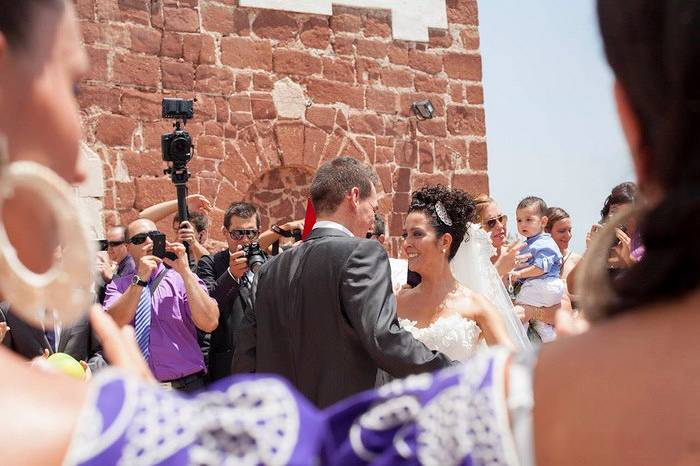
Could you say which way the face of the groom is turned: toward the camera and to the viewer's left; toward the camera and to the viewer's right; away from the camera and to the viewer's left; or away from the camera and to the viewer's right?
away from the camera and to the viewer's right

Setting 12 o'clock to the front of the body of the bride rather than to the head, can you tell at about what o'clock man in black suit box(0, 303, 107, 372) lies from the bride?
The man in black suit is roughly at 1 o'clock from the bride.

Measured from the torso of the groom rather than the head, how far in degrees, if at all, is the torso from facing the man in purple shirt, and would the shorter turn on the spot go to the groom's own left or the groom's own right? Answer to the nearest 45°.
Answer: approximately 90° to the groom's own left

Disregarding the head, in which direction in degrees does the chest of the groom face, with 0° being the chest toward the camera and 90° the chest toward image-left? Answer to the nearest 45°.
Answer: approximately 225°

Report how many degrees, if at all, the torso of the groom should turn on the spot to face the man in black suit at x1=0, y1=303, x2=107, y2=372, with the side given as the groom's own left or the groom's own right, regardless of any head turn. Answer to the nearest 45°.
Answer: approximately 90° to the groom's own left

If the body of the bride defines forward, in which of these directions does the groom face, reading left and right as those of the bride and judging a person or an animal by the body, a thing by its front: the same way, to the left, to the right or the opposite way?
the opposite way

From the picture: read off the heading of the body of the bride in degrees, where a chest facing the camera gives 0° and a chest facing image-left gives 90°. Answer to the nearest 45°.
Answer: approximately 45°

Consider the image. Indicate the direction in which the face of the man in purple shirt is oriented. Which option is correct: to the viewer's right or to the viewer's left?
to the viewer's right

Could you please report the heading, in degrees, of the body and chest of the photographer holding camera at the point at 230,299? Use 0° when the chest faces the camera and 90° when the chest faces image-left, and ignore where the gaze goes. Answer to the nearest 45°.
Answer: approximately 315°
